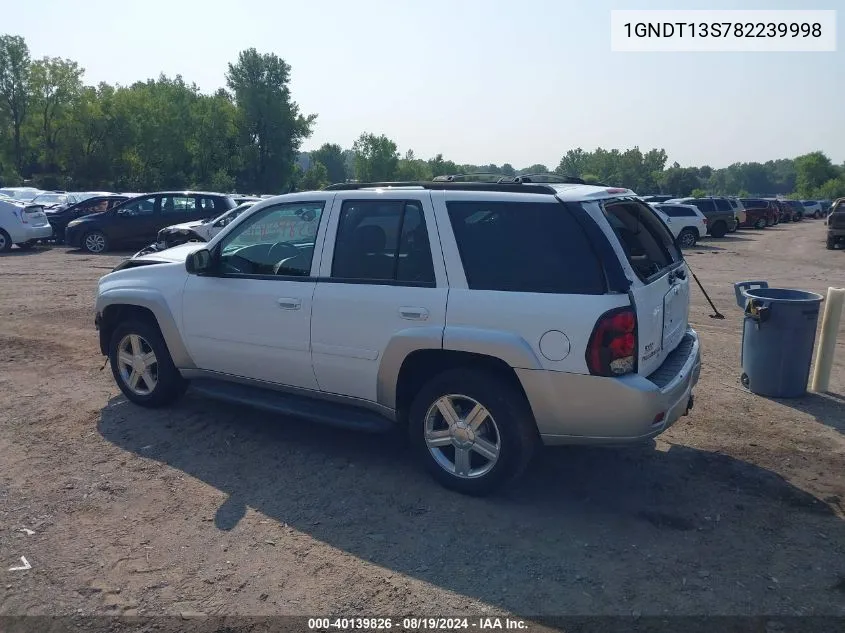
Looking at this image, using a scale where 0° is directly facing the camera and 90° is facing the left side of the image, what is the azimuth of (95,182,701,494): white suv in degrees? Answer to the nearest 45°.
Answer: approximately 135°

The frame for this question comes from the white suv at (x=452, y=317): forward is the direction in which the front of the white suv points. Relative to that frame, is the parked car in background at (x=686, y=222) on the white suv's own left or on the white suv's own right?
on the white suv's own right

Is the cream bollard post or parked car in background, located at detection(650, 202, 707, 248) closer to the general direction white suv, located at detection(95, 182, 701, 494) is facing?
the parked car in background

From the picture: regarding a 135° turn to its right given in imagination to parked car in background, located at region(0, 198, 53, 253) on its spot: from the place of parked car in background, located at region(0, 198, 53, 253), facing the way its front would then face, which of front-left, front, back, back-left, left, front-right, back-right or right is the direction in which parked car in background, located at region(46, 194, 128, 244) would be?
front-left

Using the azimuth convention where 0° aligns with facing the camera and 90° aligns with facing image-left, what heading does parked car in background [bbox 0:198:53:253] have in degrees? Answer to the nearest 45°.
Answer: approximately 135°

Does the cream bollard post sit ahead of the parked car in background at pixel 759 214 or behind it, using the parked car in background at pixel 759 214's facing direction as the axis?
behind

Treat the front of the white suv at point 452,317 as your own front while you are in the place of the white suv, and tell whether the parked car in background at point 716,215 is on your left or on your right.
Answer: on your right

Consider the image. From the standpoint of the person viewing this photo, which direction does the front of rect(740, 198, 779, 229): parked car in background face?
facing away from the viewer and to the left of the viewer

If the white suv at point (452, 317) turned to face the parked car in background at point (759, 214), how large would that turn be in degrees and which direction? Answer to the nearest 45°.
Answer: approximately 90° to its right

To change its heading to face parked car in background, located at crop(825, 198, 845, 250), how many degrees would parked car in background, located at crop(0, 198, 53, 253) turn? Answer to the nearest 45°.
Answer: approximately 135° to its right

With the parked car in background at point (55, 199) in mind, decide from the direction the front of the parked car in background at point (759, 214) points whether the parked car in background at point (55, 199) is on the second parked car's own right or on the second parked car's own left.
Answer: on the second parked car's own left

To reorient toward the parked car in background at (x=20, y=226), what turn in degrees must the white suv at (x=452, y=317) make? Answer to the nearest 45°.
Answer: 0° — it already faces it

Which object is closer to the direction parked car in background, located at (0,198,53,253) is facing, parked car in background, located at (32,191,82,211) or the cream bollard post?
the parked car in background
